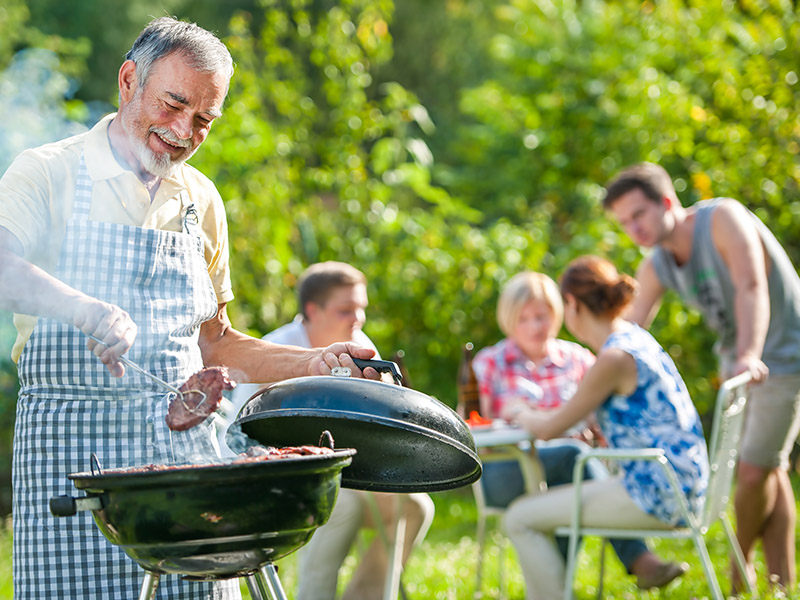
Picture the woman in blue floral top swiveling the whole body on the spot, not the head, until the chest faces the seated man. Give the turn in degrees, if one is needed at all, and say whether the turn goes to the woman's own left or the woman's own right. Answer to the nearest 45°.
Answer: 0° — they already face them

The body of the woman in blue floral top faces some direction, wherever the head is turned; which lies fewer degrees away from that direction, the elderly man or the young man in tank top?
the elderly man

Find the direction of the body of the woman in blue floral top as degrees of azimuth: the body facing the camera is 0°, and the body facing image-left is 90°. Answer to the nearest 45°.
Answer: approximately 90°

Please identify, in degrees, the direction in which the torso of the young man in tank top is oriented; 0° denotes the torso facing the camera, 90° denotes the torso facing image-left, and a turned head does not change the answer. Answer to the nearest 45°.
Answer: approximately 45°

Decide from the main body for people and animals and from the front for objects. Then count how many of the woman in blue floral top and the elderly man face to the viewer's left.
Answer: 1

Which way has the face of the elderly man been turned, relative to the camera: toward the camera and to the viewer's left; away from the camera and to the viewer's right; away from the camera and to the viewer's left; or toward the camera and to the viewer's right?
toward the camera and to the viewer's right

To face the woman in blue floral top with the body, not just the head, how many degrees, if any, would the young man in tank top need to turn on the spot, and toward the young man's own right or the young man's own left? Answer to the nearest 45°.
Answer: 0° — they already face them

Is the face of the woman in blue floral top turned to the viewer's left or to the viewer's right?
to the viewer's left

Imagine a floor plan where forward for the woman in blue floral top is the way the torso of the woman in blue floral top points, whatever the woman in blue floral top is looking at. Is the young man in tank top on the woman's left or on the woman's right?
on the woman's right

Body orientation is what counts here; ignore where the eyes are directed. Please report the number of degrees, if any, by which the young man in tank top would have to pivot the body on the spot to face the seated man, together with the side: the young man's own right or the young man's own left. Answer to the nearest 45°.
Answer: approximately 45° to the young man's own right

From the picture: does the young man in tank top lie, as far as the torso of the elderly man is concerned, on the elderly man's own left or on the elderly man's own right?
on the elderly man's own left

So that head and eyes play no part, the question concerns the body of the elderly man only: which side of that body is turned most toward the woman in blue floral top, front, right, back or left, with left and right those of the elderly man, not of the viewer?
left
